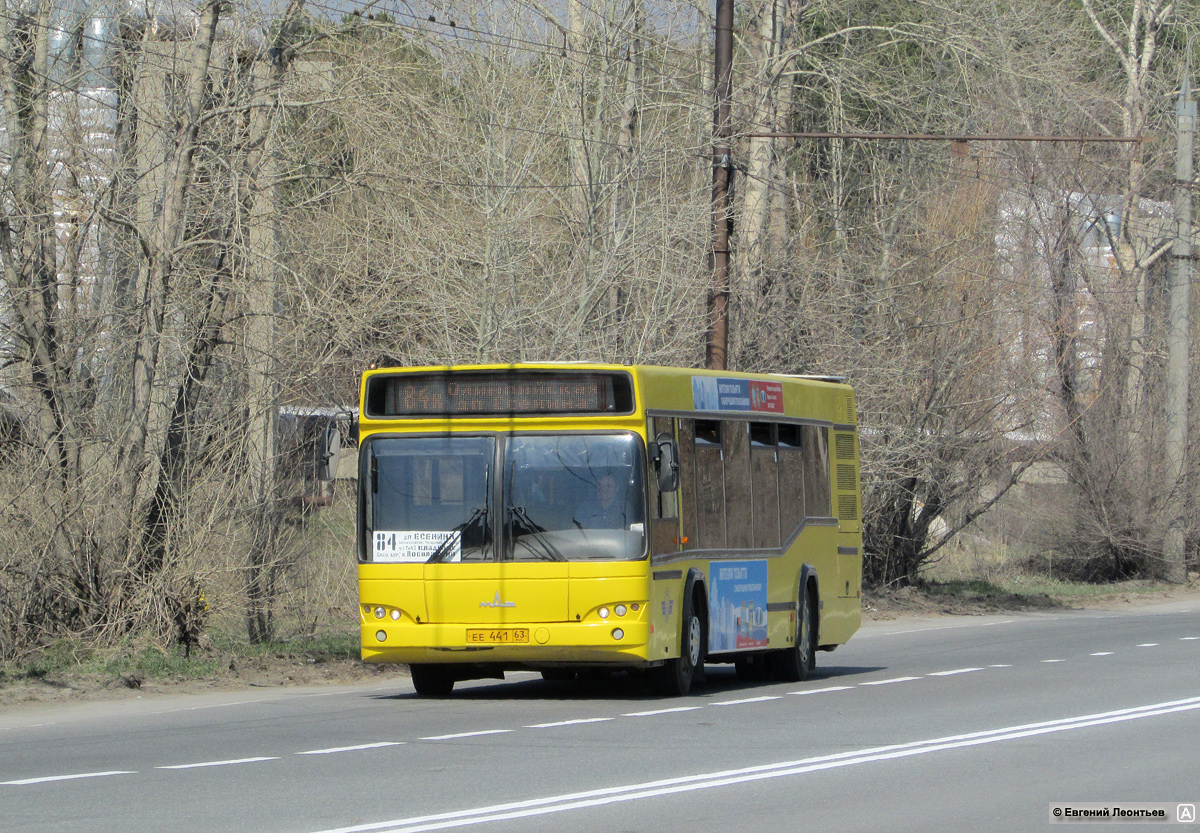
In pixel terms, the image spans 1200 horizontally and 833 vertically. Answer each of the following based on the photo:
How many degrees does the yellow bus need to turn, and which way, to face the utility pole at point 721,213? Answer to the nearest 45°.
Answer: approximately 180°

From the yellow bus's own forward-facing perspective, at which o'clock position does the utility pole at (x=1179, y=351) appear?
The utility pole is roughly at 7 o'clock from the yellow bus.

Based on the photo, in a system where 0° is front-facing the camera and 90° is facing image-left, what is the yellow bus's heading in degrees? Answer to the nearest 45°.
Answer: approximately 0°
